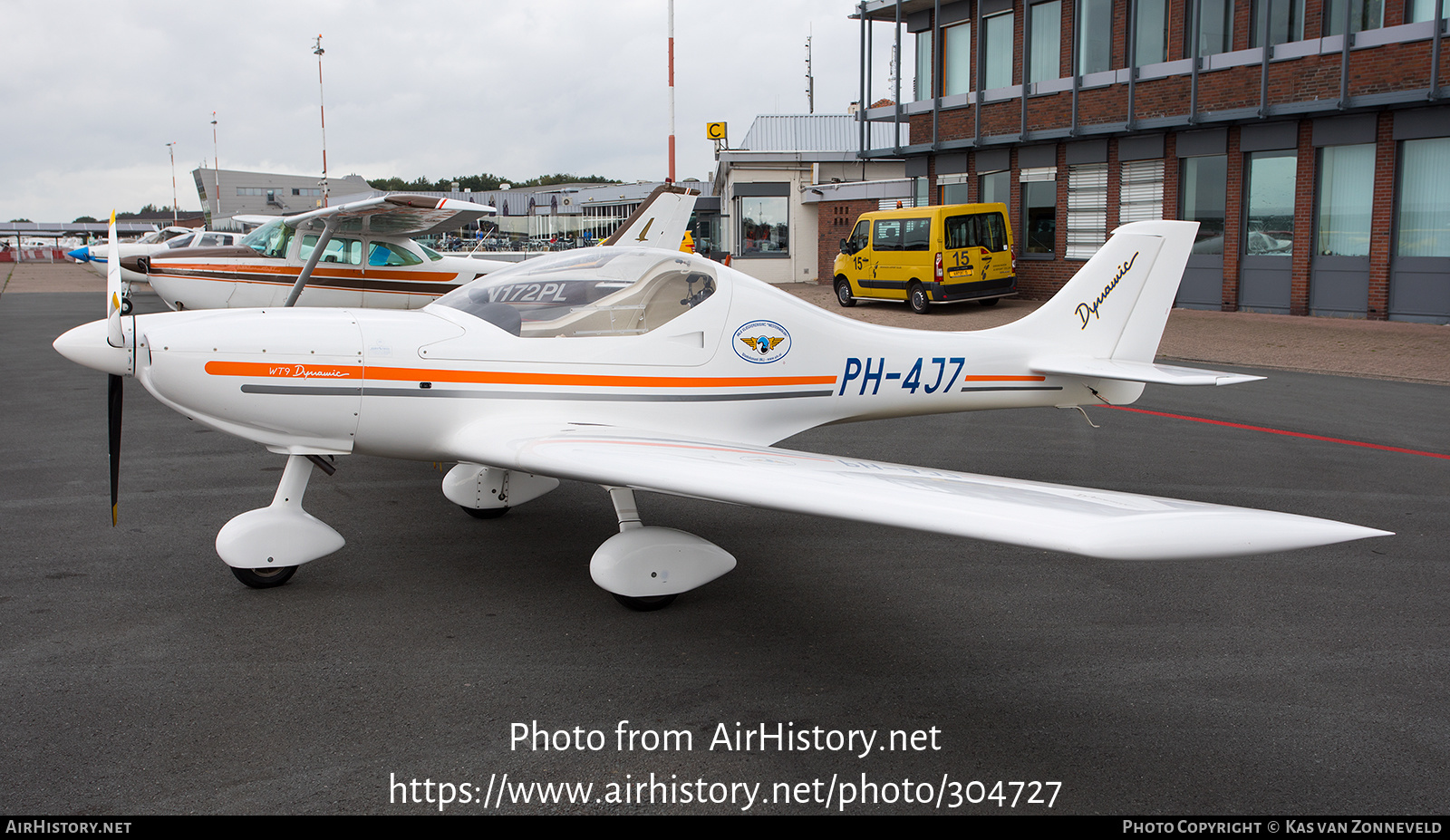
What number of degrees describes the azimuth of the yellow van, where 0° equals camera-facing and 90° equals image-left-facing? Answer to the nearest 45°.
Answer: approximately 135°

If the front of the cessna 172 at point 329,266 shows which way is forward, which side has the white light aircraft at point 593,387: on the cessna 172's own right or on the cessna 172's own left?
on the cessna 172's own left

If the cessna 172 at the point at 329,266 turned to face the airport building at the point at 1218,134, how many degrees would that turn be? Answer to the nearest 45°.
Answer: approximately 180°

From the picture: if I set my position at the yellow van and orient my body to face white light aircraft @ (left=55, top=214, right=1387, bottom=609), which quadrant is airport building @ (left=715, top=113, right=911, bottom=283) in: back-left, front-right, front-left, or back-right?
back-right

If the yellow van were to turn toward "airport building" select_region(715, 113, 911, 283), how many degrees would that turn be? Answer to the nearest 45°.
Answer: approximately 45° to its right

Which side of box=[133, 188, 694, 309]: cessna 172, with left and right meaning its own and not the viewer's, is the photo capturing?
left
